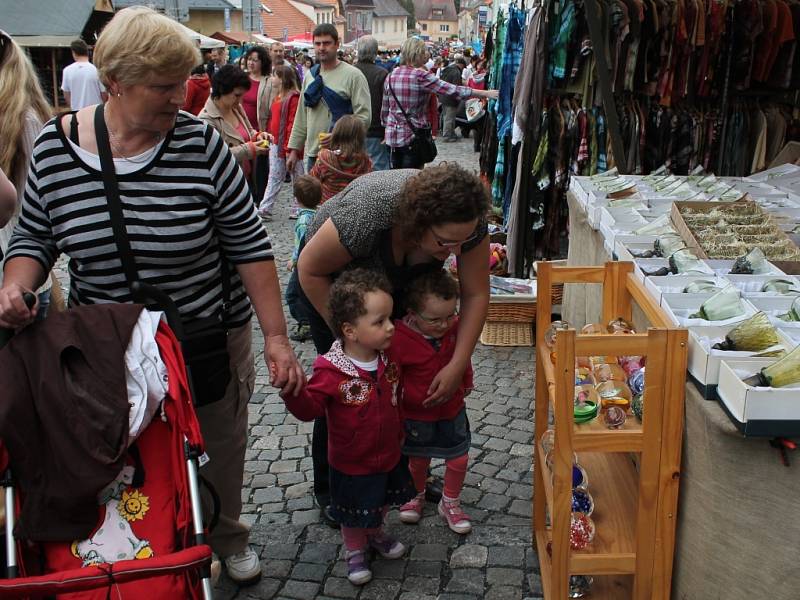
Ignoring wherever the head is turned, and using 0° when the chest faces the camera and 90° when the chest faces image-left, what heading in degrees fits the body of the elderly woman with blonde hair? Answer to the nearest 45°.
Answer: approximately 0°

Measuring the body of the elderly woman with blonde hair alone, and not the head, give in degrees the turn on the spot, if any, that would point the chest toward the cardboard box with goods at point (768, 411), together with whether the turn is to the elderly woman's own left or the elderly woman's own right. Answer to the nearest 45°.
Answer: approximately 45° to the elderly woman's own left

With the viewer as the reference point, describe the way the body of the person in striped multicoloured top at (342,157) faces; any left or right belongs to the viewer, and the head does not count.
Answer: facing away from the viewer

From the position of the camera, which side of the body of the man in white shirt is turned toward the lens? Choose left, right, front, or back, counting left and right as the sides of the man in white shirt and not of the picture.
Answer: back

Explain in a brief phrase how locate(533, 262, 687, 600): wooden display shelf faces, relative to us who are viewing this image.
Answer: facing to the left of the viewer

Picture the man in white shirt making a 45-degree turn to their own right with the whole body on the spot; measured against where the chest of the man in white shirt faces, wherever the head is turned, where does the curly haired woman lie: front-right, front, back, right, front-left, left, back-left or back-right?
back-right

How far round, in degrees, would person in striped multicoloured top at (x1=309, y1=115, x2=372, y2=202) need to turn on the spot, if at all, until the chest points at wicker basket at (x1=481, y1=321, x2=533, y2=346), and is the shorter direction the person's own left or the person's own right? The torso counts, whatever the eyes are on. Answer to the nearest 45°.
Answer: approximately 135° to the person's own right

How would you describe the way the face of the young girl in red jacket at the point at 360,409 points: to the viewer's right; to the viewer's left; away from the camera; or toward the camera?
to the viewer's right
